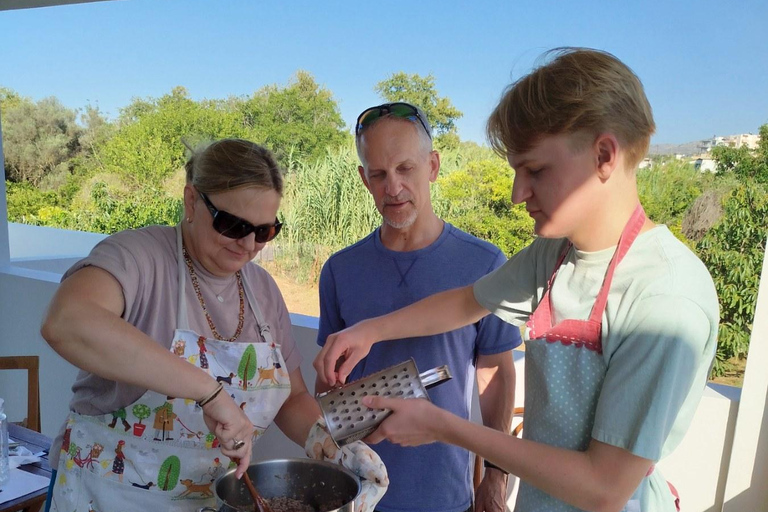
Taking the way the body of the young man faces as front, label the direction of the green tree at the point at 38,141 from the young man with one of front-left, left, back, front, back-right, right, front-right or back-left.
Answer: right

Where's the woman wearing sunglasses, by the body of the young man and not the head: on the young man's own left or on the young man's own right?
on the young man's own right

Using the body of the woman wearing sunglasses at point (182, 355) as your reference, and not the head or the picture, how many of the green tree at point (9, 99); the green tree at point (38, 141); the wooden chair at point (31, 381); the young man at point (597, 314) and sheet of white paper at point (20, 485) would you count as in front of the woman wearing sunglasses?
1

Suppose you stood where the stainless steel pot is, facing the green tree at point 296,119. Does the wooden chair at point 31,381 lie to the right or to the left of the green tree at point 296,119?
left

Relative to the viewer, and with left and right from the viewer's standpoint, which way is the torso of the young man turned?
facing the viewer and to the left of the viewer

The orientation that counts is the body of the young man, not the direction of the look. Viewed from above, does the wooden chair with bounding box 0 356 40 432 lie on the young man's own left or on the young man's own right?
on the young man's own right

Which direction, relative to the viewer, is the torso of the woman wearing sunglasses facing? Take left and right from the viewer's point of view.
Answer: facing the viewer and to the right of the viewer

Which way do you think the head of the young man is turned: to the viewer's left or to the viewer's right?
to the viewer's left

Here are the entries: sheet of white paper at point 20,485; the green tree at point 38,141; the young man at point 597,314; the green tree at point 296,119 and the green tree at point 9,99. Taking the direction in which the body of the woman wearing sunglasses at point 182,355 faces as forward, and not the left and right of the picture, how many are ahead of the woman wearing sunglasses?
1

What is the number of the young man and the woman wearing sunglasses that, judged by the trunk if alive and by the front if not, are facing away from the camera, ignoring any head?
0

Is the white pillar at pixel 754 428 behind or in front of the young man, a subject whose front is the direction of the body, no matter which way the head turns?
behind
